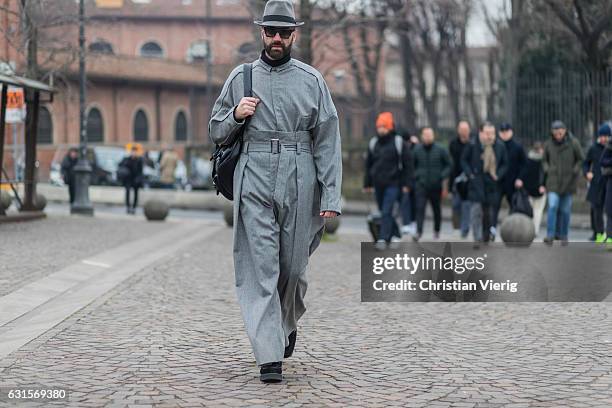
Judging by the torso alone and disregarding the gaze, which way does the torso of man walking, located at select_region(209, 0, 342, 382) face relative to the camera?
toward the camera

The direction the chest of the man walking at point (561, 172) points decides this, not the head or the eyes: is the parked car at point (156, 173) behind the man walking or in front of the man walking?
behind

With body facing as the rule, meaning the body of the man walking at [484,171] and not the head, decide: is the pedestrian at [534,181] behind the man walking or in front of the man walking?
behind

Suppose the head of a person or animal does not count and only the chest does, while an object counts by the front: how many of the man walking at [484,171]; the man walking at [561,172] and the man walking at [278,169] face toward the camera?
3

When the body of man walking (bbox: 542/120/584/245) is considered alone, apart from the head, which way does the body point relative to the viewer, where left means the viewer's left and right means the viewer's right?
facing the viewer

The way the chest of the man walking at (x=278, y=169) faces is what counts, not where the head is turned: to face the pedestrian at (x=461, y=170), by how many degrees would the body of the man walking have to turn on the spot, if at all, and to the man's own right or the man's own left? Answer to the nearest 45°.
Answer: approximately 180°

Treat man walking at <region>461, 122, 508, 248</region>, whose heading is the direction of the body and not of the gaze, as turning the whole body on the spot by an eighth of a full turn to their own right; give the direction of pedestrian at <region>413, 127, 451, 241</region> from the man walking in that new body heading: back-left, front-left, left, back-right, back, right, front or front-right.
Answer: right

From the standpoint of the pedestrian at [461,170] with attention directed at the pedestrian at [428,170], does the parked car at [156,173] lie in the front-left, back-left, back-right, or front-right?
front-right

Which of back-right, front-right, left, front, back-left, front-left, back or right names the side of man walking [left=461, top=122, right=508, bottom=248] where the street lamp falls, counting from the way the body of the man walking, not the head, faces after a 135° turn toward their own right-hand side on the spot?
front

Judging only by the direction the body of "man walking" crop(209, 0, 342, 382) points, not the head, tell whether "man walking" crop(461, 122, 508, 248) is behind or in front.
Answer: behind

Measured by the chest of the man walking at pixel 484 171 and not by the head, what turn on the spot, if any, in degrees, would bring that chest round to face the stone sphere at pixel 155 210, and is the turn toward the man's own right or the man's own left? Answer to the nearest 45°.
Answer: approximately 135° to the man's own right

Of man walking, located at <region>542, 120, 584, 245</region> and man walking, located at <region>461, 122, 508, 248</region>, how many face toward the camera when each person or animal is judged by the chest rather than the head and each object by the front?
2

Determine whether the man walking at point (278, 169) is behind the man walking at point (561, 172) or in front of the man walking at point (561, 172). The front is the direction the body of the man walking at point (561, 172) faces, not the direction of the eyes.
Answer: in front

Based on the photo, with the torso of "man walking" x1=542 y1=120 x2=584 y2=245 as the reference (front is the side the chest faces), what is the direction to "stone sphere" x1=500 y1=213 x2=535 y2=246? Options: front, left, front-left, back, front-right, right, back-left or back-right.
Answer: front-right
